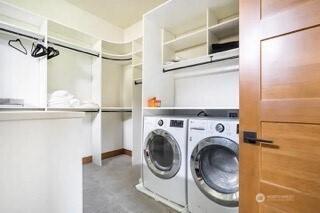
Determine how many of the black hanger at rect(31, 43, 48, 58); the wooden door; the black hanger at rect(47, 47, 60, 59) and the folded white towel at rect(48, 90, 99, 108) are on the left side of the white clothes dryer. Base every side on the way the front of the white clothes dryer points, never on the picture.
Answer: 1

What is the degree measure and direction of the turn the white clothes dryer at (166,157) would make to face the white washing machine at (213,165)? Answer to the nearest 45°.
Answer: approximately 90° to its left

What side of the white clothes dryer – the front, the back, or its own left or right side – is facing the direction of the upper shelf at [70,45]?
right

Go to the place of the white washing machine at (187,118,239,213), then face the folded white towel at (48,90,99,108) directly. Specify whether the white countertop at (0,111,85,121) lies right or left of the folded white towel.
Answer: left

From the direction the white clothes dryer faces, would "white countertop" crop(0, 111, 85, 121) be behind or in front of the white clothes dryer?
in front

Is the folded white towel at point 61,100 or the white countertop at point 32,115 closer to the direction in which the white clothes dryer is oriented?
the white countertop

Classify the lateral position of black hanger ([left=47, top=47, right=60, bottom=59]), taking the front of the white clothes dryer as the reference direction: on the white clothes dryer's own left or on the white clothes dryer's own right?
on the white clothes dryer's own right

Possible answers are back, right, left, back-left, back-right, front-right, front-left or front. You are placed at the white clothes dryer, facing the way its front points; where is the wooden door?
left
